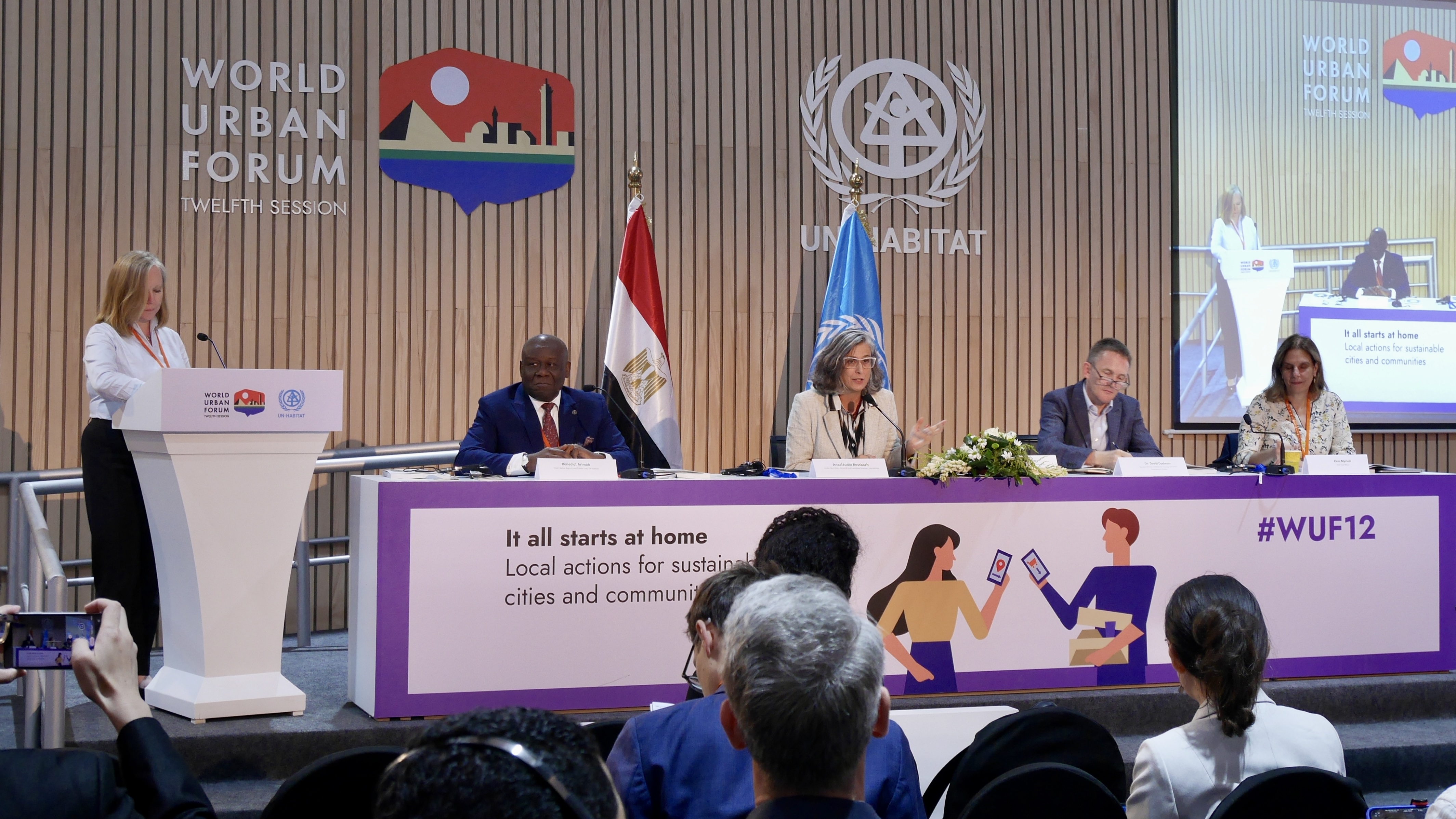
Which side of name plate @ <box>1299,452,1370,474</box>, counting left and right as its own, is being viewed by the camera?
front

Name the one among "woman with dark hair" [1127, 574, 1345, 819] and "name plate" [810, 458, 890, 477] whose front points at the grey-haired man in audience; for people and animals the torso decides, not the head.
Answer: the name plate

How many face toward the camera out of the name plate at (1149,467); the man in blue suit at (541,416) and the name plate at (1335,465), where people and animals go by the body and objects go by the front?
3

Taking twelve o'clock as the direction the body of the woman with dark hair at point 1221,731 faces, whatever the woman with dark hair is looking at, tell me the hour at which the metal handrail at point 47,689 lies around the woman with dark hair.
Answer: The metal handrail is roughly at 9 o'clock from the woman with dark hair.

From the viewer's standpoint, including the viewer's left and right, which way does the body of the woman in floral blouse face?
facing the viewer

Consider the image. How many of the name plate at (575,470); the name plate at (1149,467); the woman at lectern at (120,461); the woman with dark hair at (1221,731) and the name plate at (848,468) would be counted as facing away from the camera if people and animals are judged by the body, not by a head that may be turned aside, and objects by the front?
1

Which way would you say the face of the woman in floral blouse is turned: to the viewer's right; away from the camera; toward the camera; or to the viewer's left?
toward the camera

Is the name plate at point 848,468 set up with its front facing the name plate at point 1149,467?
no

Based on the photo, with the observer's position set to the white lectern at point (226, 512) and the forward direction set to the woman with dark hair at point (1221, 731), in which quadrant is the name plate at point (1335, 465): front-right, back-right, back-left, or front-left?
front-left

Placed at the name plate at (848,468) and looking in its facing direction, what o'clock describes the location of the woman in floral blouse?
The woman in floral blouse is roughly at 8 o'clock from the name plate.

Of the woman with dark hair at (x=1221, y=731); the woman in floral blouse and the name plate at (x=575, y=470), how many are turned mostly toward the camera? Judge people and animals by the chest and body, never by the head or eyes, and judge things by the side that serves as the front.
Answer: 2

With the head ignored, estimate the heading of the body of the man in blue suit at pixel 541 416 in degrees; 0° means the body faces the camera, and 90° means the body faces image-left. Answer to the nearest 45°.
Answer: approximately 0°

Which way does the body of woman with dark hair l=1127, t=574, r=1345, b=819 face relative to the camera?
away from the camera

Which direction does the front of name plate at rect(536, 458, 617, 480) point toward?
toward the camera

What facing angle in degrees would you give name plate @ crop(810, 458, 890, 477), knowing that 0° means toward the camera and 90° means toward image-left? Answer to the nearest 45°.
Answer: approximately 0°

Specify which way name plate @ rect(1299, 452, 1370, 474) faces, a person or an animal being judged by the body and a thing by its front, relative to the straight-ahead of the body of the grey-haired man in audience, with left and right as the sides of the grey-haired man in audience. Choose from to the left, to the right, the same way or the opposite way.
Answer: the opposite way

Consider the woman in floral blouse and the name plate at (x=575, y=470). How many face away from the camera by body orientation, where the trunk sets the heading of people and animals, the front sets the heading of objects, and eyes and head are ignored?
0

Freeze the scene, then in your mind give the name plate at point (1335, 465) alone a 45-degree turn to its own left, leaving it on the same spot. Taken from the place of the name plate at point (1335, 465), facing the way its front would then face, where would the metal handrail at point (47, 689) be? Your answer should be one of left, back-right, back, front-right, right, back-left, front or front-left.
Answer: right

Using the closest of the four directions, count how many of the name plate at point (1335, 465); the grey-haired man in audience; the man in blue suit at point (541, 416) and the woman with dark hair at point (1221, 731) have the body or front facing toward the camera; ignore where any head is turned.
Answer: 2

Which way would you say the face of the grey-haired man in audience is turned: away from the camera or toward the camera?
away from the camera

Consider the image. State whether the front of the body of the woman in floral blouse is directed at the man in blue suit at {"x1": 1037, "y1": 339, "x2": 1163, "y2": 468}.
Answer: no
